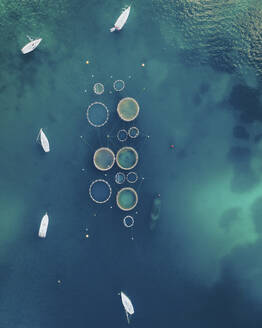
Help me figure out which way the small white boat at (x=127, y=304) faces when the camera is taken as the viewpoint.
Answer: facing away from the viewer and to the left of the viewer

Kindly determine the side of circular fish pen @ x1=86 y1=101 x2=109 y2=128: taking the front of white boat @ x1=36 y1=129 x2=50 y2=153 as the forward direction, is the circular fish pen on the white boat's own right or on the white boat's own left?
on the white boat's own right

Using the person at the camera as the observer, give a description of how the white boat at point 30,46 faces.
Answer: facing away from the viewer and to the right of the viewer

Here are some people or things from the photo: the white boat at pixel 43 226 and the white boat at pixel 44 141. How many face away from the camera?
2

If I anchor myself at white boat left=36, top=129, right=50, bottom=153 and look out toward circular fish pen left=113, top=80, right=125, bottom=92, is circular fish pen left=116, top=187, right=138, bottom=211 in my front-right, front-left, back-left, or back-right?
front-right

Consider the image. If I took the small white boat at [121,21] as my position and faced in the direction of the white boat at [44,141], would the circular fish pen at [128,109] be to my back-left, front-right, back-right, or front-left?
front-left

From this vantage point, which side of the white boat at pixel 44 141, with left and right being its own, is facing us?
back

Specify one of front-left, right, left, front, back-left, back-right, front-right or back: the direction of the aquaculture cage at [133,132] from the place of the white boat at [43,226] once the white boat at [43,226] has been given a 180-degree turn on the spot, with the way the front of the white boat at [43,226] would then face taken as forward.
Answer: left

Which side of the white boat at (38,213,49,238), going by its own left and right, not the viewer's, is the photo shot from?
back
